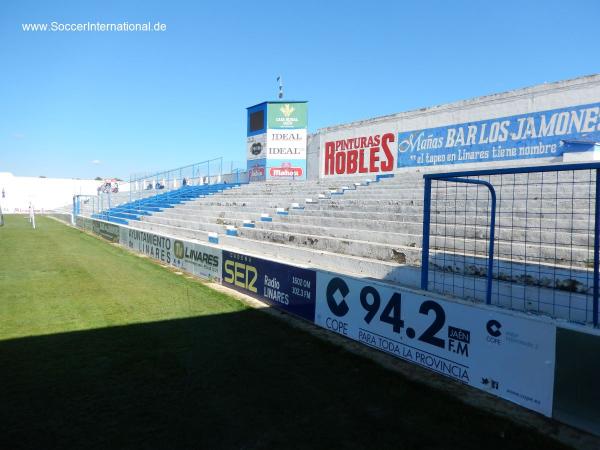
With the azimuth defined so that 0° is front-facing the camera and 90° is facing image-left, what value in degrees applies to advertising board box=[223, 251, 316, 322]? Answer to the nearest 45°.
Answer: approximately 45°

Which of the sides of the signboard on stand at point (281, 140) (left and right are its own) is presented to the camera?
front

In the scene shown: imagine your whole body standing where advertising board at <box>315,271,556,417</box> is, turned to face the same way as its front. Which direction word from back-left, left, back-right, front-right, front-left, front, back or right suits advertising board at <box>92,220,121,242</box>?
right

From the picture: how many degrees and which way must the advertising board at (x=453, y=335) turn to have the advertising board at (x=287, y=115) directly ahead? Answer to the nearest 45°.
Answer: approximately 90° to its right

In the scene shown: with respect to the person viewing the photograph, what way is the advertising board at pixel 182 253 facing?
facing the viewer and to the left of the viewer

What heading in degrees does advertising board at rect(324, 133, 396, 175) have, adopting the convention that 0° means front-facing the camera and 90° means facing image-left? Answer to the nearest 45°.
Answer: approximately 45°

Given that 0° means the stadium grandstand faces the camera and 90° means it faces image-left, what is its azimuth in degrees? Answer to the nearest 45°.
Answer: approximately 45°

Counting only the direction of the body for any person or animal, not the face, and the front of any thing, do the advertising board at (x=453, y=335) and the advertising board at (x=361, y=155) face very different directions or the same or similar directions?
same or similar directions
